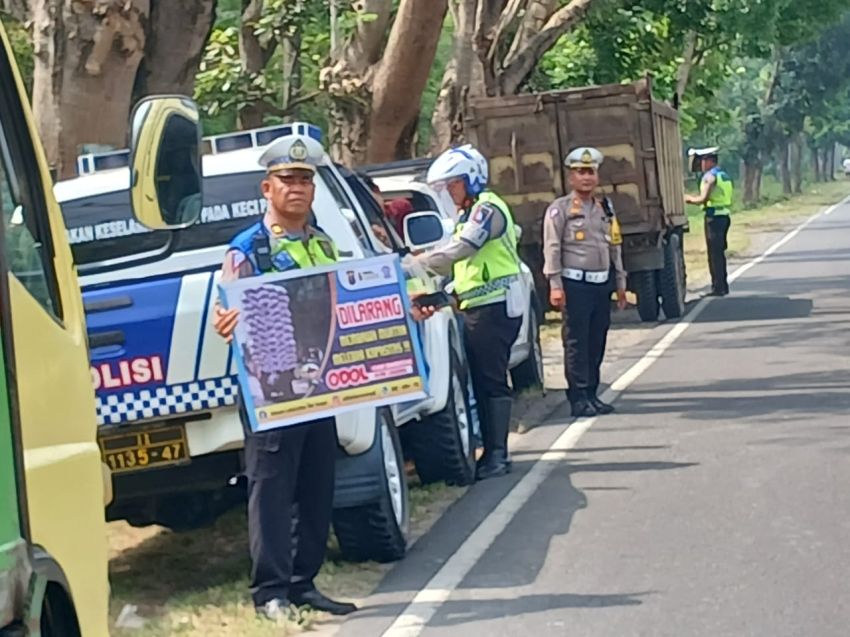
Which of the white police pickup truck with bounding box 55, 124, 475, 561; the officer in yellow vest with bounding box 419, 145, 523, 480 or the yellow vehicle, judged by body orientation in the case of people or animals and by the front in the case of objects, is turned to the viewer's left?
the officer in yellow vest

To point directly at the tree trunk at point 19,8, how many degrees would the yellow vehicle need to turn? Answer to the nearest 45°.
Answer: approximately 45° to its left

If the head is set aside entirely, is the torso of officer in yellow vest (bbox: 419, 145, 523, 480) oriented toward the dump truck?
no

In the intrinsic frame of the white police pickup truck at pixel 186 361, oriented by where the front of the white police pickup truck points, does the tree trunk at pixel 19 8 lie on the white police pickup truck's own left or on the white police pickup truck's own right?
on the white police pickup truck's own left

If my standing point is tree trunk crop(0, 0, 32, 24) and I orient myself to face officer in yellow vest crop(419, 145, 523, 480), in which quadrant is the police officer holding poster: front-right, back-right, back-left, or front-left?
front-right

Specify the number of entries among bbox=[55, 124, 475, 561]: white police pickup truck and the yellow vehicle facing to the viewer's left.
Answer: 0

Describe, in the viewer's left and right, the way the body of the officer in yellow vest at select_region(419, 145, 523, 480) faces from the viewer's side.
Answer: facing to the left of the viewer

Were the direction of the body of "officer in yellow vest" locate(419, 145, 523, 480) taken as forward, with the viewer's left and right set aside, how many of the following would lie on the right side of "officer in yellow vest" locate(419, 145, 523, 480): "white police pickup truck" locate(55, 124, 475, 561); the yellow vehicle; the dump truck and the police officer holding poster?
1

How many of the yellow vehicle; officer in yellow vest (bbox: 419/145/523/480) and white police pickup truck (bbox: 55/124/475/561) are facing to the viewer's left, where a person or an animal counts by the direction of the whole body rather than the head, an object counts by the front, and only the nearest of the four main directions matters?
1

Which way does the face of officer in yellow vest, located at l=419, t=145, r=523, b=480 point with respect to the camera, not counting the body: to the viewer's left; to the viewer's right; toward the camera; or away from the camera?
to the viewer's left

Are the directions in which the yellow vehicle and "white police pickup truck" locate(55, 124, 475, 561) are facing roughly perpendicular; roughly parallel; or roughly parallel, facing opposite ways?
roughly parallel

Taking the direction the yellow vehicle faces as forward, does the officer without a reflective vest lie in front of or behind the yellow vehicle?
in front

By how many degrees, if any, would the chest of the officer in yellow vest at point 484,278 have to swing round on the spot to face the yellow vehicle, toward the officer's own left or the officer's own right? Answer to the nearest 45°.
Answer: approximately 90° to the officer's own left

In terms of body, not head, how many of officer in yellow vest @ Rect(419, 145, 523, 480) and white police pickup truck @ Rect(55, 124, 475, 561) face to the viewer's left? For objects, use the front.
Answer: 1

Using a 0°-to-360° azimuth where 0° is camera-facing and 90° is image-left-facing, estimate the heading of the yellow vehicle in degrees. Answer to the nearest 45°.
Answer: approximately 225°
